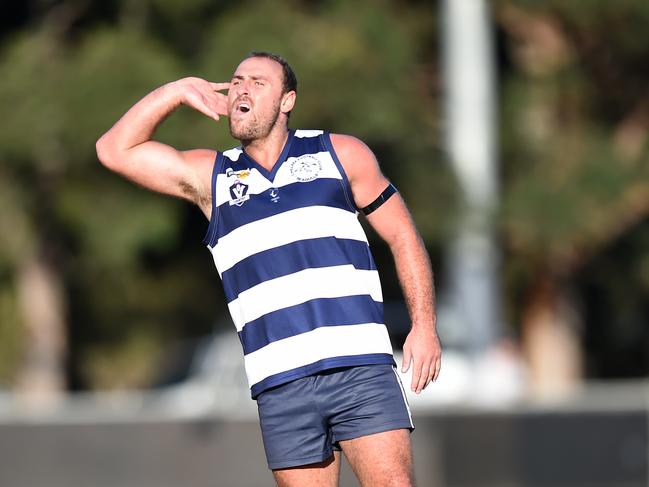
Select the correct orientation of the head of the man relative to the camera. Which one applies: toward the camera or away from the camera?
toward the camera

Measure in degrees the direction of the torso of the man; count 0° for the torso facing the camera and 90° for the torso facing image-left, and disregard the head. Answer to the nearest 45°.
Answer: approximately 0°

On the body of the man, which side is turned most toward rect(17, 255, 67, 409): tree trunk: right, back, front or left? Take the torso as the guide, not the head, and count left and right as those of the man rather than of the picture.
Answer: back
